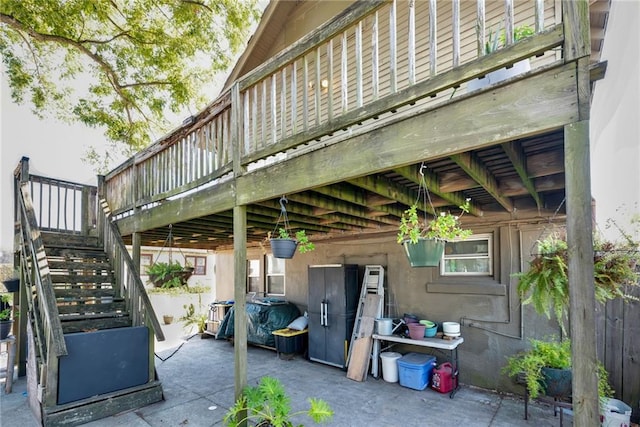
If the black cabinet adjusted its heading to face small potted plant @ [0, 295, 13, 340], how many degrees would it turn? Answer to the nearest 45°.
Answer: approximately 45° to its right

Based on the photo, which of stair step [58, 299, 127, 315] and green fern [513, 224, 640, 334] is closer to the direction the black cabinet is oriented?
the stair step

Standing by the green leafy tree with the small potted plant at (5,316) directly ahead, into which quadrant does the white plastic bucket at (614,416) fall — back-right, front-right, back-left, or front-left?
front-left

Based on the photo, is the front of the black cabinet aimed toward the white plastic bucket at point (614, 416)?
no

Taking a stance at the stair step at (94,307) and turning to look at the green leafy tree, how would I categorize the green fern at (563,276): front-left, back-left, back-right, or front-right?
back-right

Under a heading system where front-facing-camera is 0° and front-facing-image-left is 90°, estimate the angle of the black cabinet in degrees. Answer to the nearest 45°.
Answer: approximately 45°

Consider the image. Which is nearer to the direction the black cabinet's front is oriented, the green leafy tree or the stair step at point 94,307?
the stair step

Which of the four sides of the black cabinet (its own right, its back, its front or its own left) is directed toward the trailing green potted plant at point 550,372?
left

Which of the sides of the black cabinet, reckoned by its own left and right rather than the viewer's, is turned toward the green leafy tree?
right

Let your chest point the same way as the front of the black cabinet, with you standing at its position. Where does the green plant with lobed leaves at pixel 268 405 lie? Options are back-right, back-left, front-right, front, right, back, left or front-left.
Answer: front-left

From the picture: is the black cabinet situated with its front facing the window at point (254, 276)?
no

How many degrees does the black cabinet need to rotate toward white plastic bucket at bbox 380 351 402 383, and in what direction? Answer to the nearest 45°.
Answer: approximately 90° to its left
